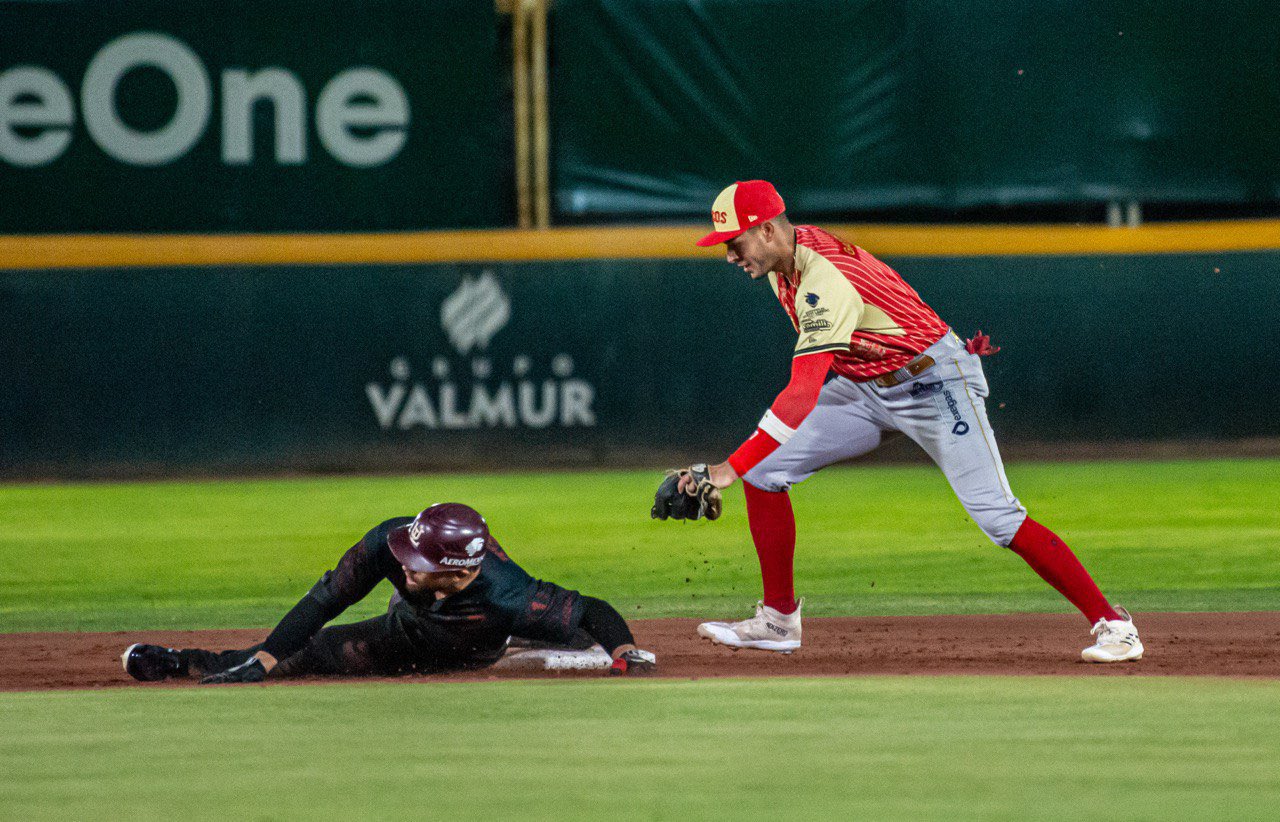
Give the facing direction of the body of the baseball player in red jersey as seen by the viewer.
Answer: to the viewer's left

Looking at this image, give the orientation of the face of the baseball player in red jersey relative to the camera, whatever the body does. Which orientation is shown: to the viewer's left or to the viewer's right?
to the viewer's left
